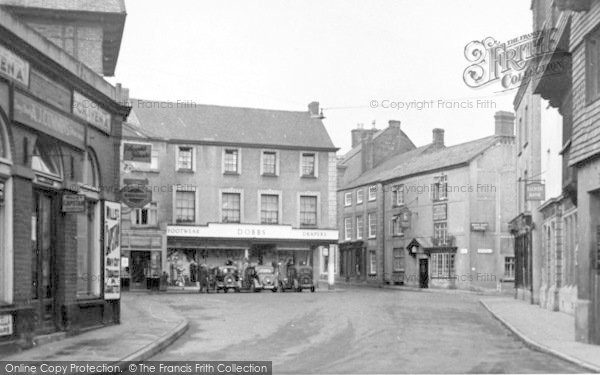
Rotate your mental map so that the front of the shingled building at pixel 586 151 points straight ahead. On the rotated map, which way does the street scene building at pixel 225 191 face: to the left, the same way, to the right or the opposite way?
to the left

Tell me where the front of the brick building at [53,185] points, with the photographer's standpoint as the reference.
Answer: facing the viewer and to the right of the viewer

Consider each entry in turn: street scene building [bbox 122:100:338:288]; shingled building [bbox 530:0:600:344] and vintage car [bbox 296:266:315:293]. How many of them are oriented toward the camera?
2

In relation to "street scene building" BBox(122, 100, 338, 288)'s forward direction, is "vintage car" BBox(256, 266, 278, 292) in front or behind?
in front

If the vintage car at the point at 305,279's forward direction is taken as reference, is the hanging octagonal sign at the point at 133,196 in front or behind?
in front

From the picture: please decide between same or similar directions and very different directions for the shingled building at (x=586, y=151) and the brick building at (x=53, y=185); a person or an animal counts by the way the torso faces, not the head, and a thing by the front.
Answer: very different directions

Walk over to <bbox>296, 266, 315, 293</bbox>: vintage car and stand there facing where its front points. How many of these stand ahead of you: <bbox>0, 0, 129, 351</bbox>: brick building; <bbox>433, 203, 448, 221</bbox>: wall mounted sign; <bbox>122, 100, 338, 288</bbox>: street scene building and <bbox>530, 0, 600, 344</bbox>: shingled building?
2

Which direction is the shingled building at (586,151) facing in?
to the viewer's left

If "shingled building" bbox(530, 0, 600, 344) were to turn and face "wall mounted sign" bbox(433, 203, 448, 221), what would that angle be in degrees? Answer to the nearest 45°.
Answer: approximately 90° to its right

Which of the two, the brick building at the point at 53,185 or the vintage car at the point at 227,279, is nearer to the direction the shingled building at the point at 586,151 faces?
the brick building

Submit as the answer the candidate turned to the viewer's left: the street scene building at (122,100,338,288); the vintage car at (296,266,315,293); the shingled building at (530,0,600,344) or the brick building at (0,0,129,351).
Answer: the shingled building at (530,0,600,344)

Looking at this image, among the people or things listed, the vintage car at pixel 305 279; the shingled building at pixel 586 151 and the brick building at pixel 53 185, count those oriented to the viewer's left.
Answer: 1

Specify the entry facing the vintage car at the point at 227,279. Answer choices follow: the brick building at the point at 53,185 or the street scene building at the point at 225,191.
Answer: the street scene building
